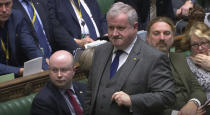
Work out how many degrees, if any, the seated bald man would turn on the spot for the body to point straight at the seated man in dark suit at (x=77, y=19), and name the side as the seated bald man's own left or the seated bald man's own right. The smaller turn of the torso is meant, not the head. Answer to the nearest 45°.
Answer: approximately 135° to the seated bald man's own left

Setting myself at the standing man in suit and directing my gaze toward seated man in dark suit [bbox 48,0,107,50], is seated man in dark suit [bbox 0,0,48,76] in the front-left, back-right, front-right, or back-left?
front-left

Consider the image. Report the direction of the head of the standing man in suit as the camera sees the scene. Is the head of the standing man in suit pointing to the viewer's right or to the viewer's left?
to the viewer's left

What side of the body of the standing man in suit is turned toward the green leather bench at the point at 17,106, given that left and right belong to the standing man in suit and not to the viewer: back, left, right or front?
right

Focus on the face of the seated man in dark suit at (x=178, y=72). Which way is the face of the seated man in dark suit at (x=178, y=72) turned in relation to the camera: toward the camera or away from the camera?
toward the camera

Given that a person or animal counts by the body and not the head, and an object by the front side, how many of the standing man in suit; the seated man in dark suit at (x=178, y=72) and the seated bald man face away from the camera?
0

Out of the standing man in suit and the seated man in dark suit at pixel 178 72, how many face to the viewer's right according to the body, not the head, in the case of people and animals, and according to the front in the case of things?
0

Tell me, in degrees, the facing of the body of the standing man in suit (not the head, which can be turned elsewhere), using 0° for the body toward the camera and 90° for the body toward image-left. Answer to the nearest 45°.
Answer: approximately 45°

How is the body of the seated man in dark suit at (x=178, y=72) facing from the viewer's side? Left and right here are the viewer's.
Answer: facing the viewer

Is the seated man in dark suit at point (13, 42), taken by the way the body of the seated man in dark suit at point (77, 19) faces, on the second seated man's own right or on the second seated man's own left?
on the second seated man's own right
